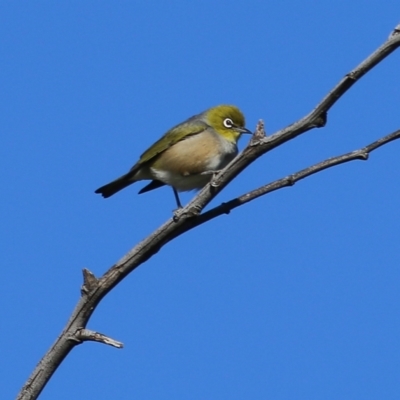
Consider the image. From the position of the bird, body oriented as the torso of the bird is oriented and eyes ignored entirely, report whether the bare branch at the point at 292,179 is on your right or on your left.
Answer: on your left

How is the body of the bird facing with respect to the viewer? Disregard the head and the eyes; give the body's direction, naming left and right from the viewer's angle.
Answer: facing to the right of the viewer
